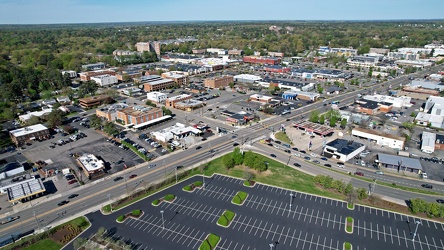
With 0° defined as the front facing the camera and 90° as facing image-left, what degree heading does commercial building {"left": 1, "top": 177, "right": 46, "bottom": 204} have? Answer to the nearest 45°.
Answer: approximately 315°

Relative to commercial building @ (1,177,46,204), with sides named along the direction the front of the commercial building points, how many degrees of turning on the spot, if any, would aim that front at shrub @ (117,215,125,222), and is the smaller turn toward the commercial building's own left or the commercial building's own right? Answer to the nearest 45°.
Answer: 0° — it already faces it
